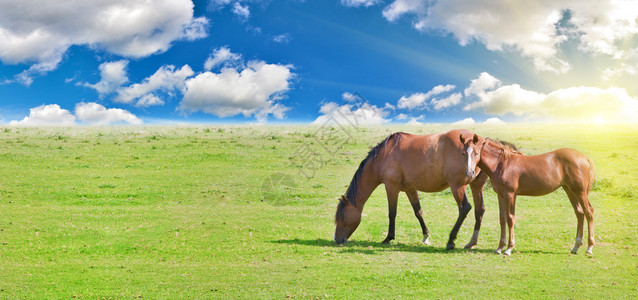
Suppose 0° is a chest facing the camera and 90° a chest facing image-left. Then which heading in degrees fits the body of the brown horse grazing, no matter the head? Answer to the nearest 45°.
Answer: approximately 90°

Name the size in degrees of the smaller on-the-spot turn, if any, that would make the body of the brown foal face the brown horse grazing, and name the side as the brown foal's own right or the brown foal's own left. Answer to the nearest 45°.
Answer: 0° — it already faces it

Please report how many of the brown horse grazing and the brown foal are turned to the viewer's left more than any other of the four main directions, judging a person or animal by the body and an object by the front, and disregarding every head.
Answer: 2

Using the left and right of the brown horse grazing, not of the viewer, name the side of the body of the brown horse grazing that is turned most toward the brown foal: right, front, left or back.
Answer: back

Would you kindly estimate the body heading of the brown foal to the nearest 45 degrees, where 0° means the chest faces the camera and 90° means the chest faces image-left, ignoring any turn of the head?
approximately 90°
